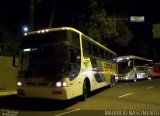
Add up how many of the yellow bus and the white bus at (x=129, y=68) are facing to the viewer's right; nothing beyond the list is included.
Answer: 0

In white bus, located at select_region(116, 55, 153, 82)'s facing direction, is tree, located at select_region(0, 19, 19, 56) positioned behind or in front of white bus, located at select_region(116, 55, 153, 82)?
in front

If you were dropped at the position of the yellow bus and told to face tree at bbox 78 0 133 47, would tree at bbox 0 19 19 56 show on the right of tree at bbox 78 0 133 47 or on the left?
left

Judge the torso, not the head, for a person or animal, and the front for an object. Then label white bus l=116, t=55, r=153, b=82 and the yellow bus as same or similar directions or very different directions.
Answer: same or similar directions

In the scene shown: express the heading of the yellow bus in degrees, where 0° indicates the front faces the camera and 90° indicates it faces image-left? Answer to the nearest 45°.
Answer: approximately 45°

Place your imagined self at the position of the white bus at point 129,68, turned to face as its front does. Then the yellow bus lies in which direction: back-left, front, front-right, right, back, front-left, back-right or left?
front-left
